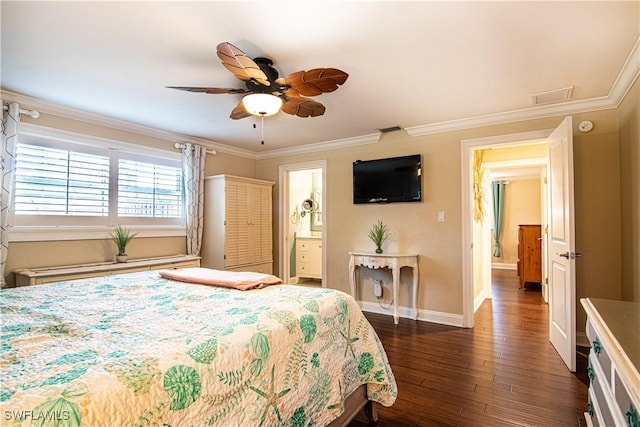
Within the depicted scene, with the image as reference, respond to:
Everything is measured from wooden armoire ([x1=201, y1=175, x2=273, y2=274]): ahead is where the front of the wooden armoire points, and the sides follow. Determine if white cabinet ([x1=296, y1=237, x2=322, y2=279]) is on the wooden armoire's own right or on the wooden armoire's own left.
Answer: on the wooden armoire's own left

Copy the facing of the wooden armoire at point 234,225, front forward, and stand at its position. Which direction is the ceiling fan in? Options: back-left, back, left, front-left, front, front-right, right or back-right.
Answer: front-right

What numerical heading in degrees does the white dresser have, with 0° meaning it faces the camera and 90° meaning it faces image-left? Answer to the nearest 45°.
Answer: approximately 90°

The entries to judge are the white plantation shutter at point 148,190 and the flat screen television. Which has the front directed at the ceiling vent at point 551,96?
the white plantation shutter

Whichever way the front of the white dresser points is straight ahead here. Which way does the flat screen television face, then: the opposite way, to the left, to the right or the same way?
to the left

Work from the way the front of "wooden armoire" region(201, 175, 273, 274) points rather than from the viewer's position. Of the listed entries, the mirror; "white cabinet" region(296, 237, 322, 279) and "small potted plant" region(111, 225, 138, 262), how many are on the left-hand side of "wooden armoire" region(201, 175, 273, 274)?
2

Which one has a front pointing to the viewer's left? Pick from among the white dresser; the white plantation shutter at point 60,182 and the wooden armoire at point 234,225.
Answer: the white dresser

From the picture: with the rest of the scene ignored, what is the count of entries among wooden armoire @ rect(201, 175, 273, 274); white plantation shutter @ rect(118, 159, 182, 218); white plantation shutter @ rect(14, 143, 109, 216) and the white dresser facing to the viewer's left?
1

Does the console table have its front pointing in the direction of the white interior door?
no

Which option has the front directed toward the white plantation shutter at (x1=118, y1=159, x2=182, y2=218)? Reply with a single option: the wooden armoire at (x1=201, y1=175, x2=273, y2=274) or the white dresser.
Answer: the white dresser

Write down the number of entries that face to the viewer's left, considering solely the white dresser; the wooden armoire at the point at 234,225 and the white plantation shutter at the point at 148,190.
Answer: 1

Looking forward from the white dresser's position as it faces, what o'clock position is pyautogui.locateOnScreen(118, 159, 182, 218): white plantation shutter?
The white plantation shutter is roughly at 12 o'clock from the white dresser.

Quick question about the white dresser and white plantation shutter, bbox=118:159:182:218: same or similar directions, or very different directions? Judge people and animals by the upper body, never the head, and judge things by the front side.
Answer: very different directions

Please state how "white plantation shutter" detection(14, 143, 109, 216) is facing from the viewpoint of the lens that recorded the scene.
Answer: facing the viewer and to the right of the viewer

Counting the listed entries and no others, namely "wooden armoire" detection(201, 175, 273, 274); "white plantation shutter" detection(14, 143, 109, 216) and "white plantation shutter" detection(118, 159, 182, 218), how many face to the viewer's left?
0

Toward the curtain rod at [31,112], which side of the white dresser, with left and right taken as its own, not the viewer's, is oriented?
front

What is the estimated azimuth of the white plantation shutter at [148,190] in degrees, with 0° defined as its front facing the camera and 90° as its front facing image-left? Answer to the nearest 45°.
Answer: approximately 315°

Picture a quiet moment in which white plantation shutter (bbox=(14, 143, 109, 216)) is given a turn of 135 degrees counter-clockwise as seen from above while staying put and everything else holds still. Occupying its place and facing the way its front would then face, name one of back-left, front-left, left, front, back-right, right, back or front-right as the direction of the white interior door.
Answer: back-right

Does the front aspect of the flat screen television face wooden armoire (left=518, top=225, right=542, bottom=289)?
no

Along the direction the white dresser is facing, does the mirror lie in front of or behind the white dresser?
in front

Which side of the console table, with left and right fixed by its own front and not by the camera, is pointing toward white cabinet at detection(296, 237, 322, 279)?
right
